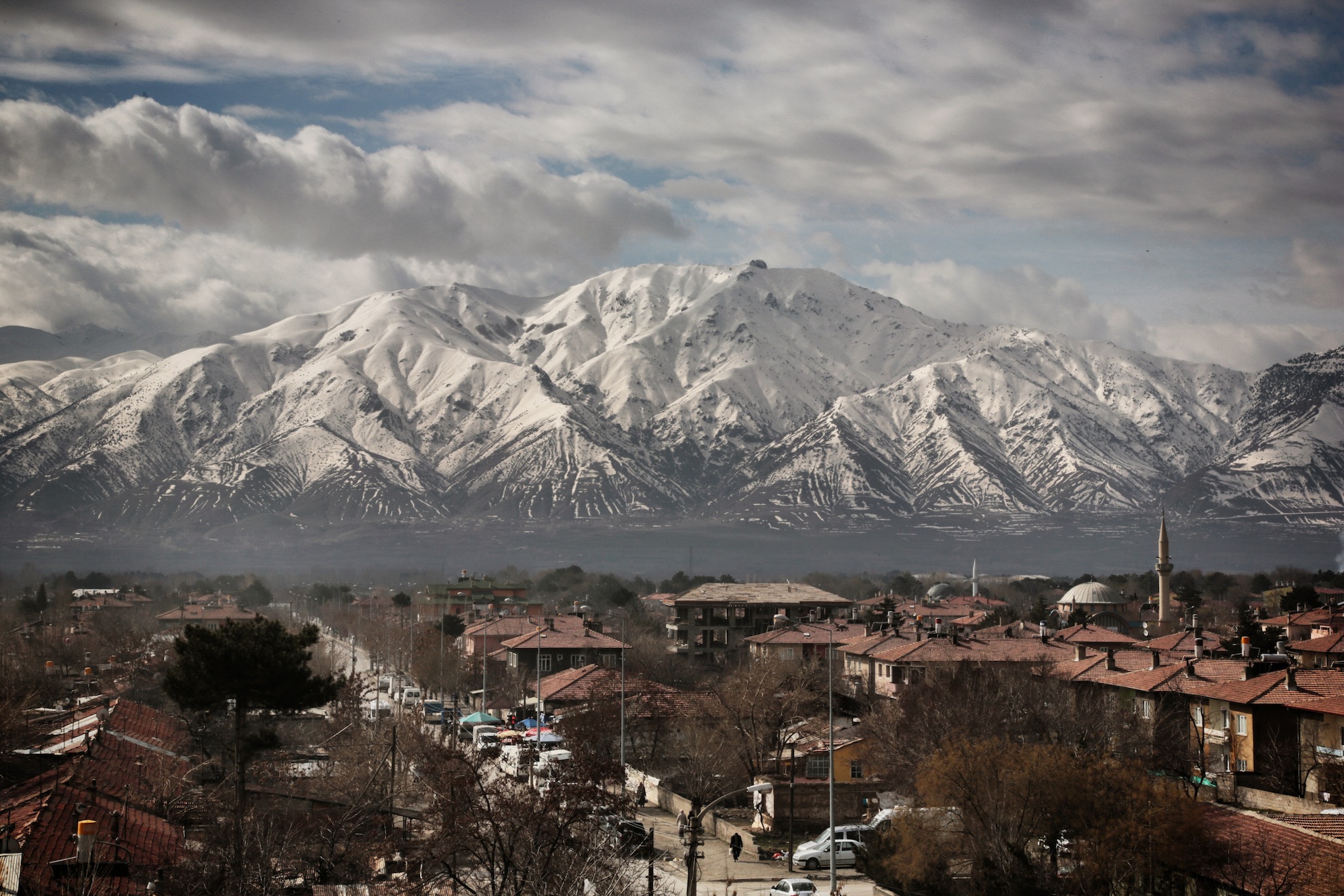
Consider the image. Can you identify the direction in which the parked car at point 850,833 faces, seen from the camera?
facing to the left of the viewer

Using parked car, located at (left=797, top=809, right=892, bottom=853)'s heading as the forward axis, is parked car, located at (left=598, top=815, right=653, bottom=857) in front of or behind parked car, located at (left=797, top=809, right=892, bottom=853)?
in front

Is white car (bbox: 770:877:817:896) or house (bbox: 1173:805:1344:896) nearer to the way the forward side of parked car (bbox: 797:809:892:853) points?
the white car

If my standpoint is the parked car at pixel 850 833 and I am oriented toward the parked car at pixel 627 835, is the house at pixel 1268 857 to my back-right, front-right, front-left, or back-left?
back-left

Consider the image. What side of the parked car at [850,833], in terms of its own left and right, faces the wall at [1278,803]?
back

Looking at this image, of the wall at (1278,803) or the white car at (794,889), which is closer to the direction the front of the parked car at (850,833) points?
the white car

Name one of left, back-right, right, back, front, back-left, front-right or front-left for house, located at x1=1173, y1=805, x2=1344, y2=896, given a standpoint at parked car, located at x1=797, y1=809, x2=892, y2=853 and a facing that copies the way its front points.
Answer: back-left

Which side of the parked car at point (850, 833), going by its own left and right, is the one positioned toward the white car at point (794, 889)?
left

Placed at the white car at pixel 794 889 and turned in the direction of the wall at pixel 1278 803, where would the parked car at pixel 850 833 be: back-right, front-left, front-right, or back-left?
front-left

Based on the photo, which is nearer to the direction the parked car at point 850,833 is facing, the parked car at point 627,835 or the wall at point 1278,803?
the parked car
